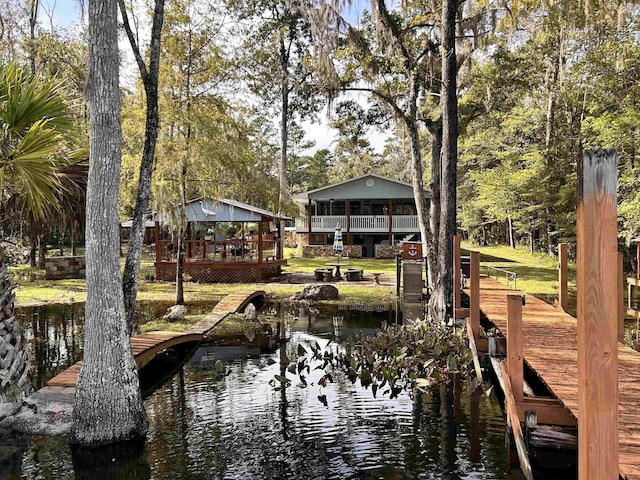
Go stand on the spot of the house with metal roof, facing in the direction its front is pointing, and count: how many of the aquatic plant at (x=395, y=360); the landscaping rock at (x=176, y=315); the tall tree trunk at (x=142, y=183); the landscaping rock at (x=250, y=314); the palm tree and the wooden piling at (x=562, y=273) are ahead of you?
6

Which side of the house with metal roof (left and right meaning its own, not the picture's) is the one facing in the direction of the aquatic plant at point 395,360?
front

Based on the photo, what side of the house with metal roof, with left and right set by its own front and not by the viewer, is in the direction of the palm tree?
front

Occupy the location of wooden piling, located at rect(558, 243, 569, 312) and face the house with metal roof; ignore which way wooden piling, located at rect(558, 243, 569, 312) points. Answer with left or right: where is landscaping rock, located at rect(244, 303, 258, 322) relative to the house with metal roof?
left

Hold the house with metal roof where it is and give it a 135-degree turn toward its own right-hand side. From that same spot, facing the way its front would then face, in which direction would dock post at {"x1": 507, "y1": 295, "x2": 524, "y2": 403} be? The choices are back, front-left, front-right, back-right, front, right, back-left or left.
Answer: back-left

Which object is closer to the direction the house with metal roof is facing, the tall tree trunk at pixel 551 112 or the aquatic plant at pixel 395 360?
the aquatic plant

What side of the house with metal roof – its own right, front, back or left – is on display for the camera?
front

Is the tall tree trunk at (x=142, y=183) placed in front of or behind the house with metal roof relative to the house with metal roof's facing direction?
in front

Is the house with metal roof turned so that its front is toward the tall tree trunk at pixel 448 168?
yes

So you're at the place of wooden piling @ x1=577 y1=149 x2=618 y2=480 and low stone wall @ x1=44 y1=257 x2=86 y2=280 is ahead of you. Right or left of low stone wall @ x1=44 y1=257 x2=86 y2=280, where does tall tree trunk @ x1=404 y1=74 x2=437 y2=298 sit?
right

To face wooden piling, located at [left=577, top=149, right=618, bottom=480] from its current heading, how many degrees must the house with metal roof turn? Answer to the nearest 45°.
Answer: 0° — it already faces it

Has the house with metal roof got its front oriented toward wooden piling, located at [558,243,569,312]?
yes

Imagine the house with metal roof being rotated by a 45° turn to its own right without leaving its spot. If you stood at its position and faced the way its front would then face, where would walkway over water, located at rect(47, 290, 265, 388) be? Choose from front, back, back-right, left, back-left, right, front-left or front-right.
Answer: front-left

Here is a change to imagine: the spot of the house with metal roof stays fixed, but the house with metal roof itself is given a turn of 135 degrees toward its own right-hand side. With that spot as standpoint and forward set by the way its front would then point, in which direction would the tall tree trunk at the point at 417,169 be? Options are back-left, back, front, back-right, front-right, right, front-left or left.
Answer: back-left

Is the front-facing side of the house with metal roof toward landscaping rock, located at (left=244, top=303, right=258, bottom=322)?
yes

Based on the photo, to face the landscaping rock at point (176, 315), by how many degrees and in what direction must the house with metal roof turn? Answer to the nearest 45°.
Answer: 0° — it already faces it
